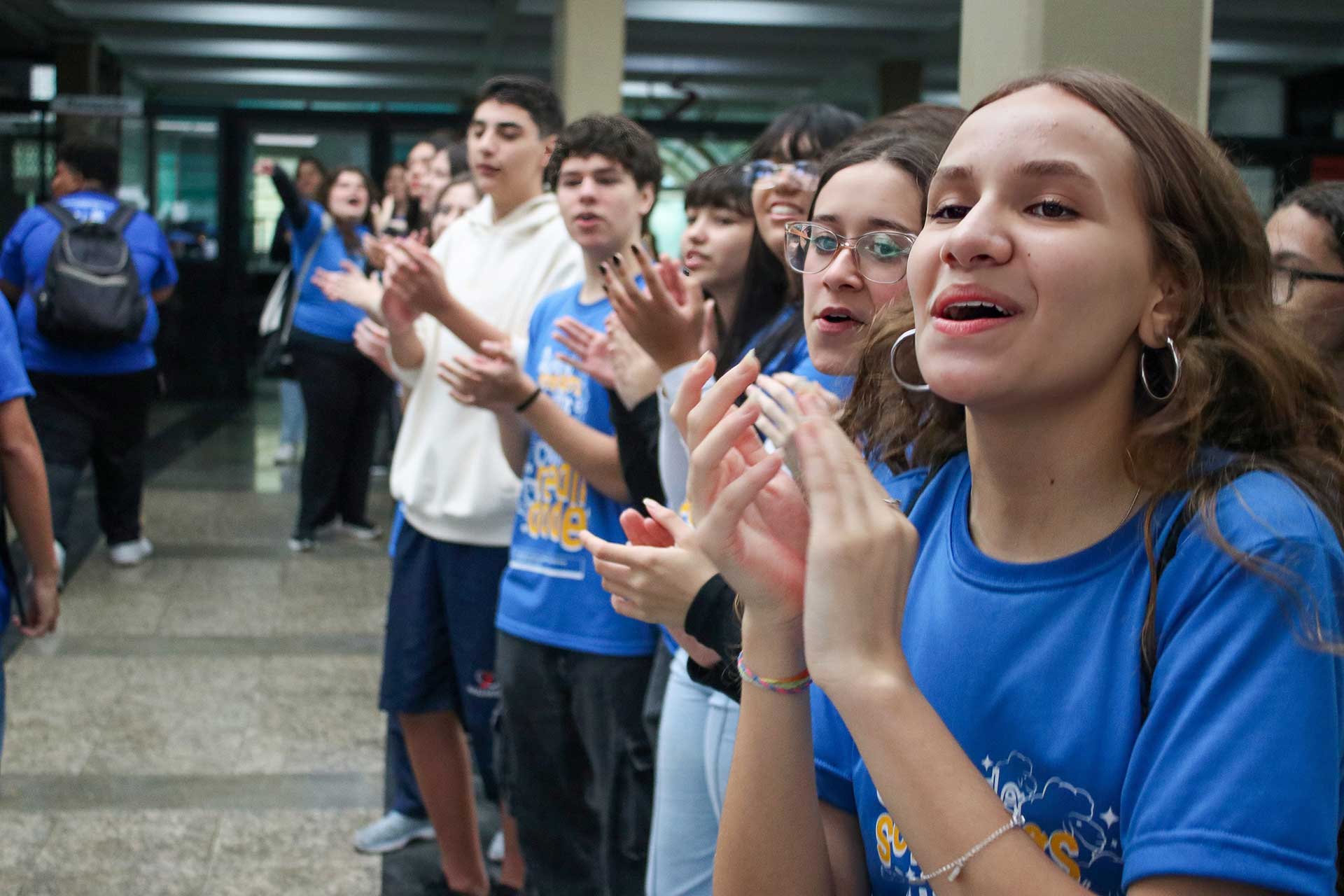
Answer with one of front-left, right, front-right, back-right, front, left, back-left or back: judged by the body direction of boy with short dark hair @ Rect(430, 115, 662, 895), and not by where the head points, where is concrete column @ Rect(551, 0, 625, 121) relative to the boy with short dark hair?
back-right

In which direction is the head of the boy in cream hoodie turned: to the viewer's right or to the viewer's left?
to the viewer's left

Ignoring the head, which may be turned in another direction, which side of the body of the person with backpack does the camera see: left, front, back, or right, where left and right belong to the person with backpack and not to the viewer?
back

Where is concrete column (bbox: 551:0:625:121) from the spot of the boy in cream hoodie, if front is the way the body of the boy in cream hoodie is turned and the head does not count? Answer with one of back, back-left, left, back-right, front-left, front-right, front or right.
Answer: back-right

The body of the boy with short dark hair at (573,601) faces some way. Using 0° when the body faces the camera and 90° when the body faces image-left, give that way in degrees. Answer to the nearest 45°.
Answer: approximately 45°

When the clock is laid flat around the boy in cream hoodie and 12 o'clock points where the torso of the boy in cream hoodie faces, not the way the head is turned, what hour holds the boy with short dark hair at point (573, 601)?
The boy with short dark hair is roughly at 10 o'clock from the boy in cream hoodie.

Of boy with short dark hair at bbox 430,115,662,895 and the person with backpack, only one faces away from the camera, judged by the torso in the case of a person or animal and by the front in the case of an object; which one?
the person with backpack
